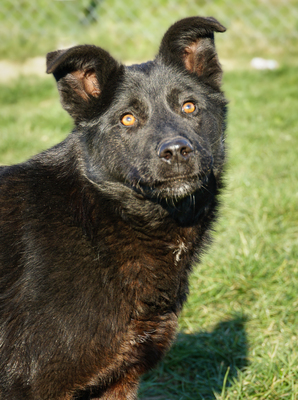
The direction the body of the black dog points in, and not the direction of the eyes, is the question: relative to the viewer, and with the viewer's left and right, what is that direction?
facing the viewer and to the right of the viewer
